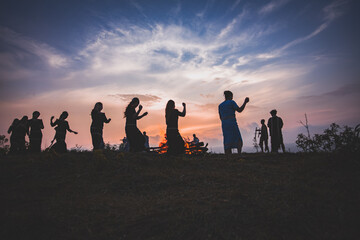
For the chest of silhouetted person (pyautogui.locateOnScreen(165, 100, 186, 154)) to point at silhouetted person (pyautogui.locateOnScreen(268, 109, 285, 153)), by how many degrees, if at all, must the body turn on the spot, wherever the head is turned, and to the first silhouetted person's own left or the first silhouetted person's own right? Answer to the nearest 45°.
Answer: approximately 45° to the first silhouetted person's own left

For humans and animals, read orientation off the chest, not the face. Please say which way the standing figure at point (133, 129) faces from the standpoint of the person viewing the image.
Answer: facing to the right of the viewer

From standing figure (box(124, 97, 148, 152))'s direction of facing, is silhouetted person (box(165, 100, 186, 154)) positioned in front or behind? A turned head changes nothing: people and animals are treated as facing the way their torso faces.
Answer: in front

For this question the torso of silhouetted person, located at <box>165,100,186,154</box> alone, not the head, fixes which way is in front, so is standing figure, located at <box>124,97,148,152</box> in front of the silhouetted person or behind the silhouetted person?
behind

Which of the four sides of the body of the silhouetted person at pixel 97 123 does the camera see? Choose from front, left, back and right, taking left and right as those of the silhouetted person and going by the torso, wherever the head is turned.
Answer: right

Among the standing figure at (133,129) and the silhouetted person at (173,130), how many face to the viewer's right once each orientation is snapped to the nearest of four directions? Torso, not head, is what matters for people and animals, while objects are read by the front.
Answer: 2

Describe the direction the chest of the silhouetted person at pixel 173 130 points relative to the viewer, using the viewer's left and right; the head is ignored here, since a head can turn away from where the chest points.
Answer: facing to the right of the viewer
